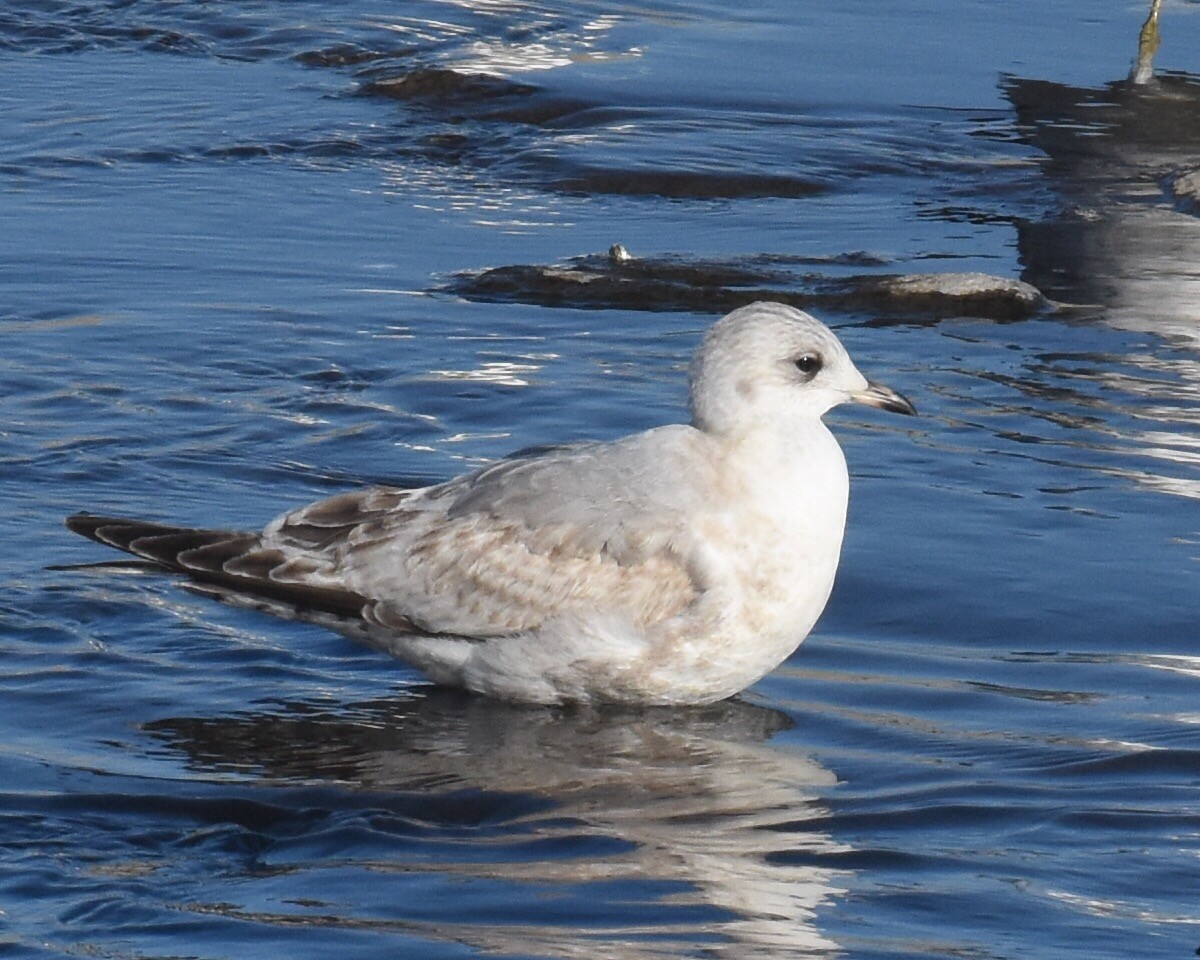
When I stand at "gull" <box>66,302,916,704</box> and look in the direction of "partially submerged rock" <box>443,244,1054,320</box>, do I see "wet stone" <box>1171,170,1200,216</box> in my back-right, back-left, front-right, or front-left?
front-right

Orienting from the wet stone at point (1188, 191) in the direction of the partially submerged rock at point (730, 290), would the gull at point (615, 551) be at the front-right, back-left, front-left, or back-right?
front-left

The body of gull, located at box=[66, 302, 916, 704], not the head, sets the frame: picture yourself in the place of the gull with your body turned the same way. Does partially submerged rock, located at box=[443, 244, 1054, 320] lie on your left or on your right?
on your left

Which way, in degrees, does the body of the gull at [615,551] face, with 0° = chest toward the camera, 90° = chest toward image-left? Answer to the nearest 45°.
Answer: approximately 270°

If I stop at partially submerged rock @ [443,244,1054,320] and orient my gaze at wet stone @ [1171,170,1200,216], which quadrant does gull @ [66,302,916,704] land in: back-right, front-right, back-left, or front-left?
back-right

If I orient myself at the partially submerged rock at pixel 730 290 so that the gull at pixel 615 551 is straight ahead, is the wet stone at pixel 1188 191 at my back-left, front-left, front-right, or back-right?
back-left

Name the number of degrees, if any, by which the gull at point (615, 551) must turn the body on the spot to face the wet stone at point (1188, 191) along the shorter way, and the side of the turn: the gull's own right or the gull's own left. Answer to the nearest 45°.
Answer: approximately 45° to the gull's own left
